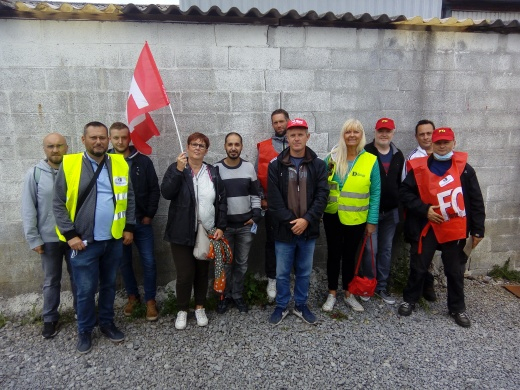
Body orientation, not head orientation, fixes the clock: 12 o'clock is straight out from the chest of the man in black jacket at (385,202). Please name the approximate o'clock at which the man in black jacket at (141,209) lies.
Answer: the man in black jacket at (141,209) is roughly at 2 o'clock from the man in black jacket at (385,202).

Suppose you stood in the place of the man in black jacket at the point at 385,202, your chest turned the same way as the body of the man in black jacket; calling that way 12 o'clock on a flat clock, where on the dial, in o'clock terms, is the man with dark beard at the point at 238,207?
The man with dark beard is roughly at 2 o'clock from the man in black jacket.

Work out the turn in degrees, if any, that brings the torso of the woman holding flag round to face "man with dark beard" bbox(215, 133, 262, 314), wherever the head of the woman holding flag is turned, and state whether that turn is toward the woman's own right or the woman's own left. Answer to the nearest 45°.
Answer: approximately 90° to the woman's own left

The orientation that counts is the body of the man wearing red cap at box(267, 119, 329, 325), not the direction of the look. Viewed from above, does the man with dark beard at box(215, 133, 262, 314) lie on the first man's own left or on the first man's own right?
on the first man's own right

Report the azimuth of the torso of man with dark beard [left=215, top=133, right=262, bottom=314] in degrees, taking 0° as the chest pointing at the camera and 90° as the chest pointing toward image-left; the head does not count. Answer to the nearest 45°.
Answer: approximately 0°

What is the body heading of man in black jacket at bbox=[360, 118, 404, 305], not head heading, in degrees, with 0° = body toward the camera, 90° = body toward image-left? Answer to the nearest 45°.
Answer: approximately 0°

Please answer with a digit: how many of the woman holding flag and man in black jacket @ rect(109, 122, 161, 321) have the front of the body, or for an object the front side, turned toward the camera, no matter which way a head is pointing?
2

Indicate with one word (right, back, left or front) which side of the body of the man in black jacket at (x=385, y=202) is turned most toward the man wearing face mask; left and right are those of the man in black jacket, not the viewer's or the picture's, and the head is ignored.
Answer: left

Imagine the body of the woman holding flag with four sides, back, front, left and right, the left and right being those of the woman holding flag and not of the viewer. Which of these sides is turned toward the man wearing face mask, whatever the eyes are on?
left
